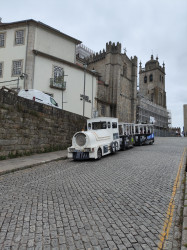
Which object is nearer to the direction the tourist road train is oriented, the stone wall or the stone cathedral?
the stone wall

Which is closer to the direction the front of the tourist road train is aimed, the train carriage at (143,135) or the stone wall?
the stone wall

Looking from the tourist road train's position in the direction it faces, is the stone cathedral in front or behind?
behind

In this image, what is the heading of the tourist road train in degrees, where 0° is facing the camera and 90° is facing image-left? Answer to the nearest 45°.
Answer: approximately 45°
